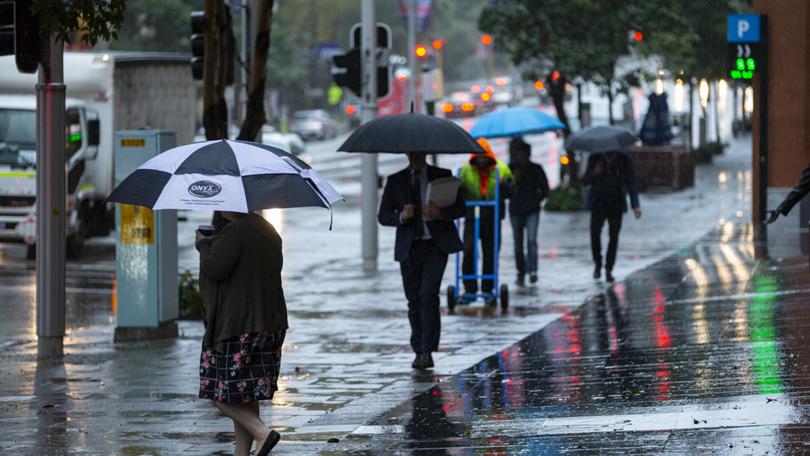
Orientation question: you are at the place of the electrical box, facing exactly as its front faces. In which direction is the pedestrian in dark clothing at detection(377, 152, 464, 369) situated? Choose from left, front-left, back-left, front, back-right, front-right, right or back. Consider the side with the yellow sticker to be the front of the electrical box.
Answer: left

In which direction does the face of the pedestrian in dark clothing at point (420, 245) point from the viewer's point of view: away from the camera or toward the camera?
toward the camera

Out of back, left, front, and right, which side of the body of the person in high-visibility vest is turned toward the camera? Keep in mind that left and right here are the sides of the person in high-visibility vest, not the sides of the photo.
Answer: front

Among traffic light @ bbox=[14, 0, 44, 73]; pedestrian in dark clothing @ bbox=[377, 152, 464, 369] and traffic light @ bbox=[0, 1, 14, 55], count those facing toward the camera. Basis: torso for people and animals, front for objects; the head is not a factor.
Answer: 1

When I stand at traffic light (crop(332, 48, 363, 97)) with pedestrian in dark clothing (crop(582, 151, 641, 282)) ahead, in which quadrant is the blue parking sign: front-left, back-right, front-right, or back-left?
front-left

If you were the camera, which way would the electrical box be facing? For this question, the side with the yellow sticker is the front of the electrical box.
facing the viewer and to the left of the viewer

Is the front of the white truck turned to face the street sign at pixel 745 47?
no

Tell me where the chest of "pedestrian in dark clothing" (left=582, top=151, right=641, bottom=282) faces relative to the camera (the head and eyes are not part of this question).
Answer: toward the camera

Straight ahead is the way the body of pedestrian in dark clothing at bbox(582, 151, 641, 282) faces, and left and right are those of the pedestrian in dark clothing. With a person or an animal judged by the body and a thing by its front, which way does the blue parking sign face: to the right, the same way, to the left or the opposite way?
the same way

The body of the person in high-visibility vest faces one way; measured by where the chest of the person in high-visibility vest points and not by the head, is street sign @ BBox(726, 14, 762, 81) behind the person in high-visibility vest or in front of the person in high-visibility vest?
behind

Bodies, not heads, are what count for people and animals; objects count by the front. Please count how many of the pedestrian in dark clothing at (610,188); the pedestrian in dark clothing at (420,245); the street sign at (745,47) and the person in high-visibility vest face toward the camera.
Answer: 4

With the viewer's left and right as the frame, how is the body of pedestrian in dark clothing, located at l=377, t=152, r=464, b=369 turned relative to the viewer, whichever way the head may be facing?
facing the viewer

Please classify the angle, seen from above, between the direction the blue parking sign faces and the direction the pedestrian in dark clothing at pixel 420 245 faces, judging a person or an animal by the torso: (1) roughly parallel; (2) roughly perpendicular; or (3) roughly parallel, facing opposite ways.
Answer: roughly parallel

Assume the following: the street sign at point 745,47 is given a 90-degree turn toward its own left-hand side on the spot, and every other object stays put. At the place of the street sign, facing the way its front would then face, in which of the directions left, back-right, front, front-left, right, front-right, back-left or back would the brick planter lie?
left

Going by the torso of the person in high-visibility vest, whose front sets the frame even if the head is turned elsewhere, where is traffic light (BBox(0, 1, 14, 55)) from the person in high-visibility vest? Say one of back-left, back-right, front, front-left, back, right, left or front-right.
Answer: front-right

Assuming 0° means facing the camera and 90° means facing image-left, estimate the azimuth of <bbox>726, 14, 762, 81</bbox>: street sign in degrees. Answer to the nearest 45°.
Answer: approximately 0°
